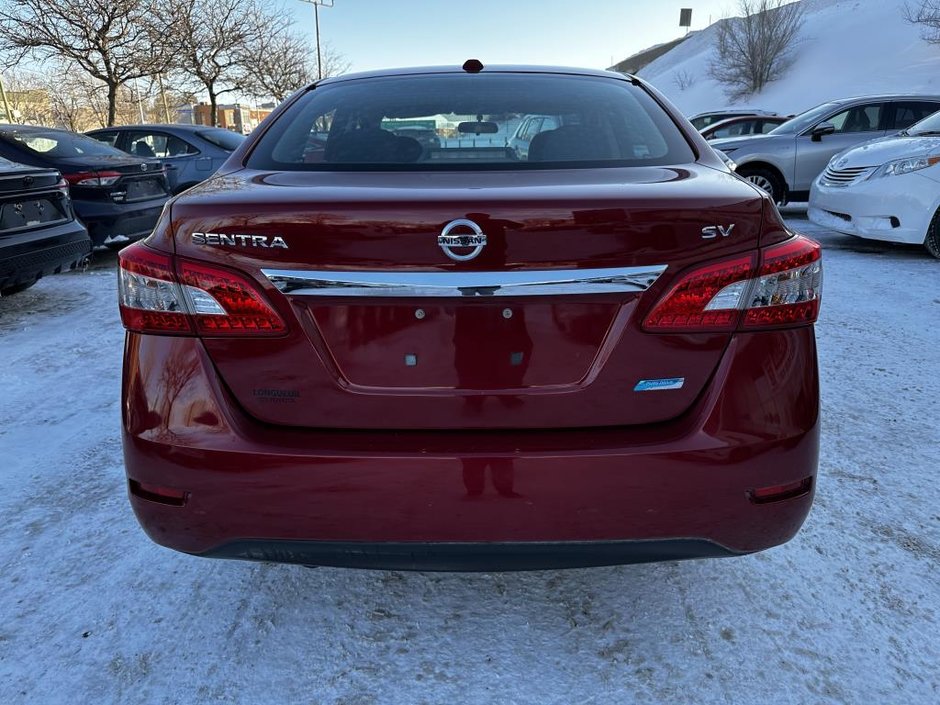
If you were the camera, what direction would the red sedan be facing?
facing away from the viewer

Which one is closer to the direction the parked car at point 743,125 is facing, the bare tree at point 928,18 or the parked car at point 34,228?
the parked car

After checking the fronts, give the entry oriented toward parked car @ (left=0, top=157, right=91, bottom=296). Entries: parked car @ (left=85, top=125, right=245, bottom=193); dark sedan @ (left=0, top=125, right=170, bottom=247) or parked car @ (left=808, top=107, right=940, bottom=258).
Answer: parked car @ (left=808, top=107, right=940, bottom=258)

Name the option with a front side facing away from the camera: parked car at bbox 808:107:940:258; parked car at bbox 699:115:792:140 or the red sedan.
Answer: the red sedan

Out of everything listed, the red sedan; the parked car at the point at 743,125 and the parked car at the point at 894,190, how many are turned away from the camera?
1

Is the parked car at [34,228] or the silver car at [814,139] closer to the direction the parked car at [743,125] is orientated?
the parked car

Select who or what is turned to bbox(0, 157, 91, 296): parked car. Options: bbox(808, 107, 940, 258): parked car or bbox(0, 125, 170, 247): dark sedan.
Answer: bbox(808, 107, 940, 258): parked car

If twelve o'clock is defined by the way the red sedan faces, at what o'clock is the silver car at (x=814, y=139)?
The silver car is roughly at 1 o'clock from the red sedan.

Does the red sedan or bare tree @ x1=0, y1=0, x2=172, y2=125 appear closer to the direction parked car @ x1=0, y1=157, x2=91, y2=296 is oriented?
the bare tree

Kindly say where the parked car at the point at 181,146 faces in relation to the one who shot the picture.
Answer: facing away from the viewer and to the left of the viewer

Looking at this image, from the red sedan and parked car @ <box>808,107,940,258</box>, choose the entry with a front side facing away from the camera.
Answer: the red sedan
